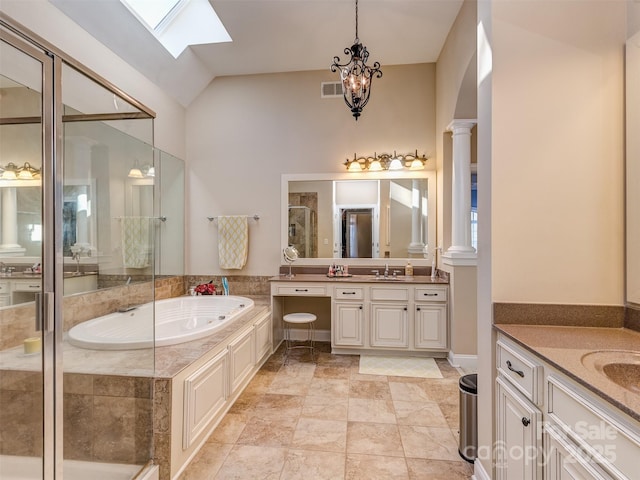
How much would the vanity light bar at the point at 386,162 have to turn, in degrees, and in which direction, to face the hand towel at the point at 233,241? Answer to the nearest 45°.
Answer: approximately 90° to its right

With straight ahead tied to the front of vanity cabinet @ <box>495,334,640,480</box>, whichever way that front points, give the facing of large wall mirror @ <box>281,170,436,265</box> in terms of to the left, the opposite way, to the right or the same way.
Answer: to the left

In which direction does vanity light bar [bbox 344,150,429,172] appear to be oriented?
toward the camera

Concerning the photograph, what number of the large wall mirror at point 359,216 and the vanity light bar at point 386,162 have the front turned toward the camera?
2

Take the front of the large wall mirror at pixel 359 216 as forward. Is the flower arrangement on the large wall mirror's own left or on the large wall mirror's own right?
on the large wall mirror's own right

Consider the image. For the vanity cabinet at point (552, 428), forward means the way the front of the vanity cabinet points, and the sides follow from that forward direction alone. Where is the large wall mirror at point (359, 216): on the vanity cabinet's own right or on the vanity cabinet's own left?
on the vanity cabinet's own right

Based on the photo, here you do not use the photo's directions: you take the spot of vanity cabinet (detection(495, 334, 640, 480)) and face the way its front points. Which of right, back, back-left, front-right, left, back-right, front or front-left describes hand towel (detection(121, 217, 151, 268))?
front-right

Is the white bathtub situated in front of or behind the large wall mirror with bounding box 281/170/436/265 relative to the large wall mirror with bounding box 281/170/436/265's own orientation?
in front

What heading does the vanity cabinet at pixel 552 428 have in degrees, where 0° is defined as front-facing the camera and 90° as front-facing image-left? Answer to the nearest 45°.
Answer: approximately 45°

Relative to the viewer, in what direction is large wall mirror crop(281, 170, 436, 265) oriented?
toward the camera

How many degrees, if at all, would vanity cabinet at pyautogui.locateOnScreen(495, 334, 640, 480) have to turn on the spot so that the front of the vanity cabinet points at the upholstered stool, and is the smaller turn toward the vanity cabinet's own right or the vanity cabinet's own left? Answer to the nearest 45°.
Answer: approximately 90° to the vanity cabinet's own right
